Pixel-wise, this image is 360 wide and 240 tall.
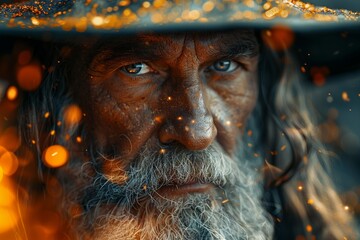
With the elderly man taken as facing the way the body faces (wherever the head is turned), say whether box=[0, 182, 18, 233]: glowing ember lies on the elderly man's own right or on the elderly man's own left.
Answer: on the elderly man's own right

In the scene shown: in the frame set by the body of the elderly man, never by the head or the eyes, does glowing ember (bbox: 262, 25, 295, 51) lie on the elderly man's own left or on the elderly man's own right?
on the elderly man's own left

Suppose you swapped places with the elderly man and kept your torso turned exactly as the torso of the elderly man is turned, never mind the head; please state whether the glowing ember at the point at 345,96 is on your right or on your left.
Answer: on your left

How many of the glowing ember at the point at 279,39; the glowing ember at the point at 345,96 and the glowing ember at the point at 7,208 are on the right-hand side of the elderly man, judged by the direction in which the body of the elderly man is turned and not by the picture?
1

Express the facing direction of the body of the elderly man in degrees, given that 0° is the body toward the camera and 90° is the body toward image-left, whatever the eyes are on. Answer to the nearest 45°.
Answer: approximately 0°
